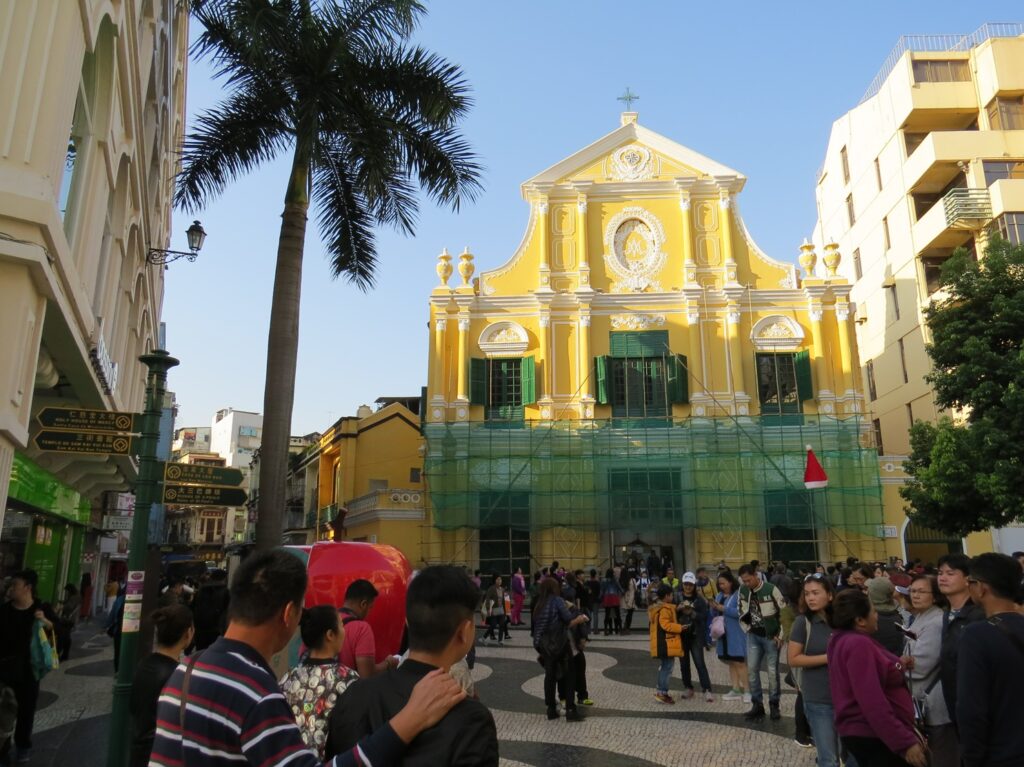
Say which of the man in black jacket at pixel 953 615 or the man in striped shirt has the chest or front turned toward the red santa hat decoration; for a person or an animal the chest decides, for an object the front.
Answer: the man in striped shirt

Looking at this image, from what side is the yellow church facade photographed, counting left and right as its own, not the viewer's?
front

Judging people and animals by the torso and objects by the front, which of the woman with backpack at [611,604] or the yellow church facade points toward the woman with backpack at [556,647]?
the yellow church facade

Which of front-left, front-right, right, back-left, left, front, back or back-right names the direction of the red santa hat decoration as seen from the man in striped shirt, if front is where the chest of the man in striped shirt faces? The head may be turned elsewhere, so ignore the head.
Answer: front

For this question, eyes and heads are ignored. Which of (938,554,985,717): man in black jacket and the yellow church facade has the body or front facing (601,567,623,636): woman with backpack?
the yellow church facade

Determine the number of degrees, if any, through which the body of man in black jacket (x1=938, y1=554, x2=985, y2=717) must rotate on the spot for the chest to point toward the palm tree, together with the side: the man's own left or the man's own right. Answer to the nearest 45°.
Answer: approximately 45° to the man's own right

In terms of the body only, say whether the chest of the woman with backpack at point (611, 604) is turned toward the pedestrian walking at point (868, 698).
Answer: no

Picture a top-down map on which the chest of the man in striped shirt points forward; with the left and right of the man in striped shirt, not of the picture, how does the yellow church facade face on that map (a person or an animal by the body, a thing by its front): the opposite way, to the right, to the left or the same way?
the opposite way

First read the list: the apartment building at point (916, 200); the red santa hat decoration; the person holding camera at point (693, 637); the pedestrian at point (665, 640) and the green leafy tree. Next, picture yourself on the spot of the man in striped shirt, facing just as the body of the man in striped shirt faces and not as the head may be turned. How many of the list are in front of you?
5

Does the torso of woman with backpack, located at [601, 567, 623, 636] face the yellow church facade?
yes

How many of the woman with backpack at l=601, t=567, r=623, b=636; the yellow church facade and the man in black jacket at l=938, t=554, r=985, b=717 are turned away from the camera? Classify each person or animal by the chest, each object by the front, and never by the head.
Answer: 1

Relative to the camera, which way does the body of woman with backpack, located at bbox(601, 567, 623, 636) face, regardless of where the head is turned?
away from the camera

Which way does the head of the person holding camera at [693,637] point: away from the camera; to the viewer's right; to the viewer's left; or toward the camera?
toward the camera

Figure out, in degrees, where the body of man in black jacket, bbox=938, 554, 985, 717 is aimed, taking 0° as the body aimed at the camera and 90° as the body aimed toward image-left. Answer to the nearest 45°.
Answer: approximately 45°

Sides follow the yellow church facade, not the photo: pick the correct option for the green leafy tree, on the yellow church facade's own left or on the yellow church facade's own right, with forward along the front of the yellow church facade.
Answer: on the yellow church facade's own left

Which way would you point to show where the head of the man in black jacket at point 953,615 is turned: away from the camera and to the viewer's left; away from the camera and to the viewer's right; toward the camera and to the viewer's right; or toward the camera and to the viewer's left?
toward the camera and to the viewer's left
